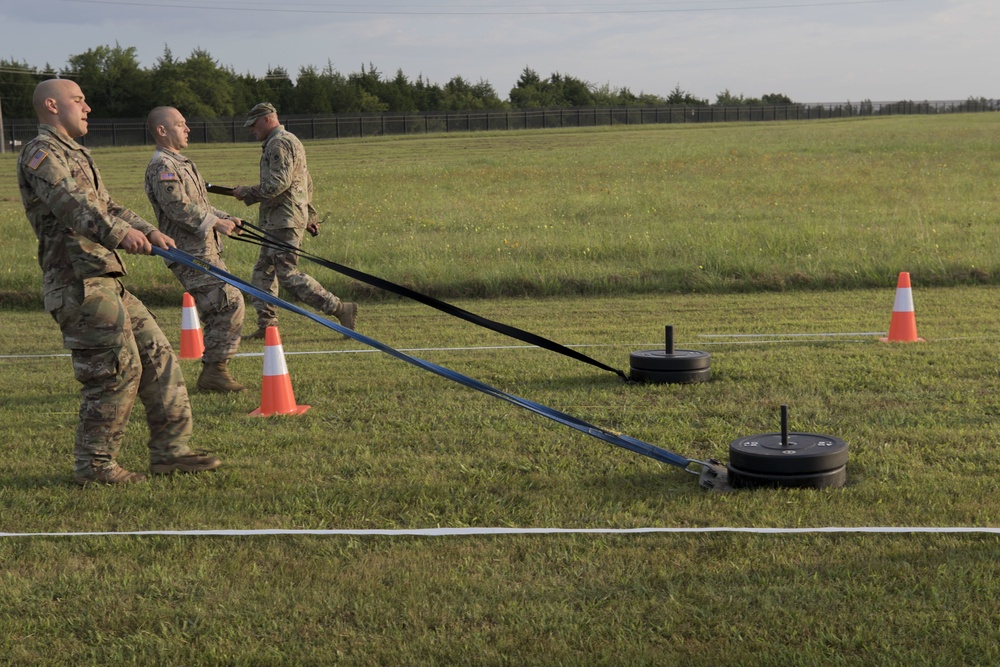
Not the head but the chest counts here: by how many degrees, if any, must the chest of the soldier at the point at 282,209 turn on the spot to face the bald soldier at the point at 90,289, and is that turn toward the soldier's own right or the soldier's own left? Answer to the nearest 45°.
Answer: approximately 90° to the soldier's own left

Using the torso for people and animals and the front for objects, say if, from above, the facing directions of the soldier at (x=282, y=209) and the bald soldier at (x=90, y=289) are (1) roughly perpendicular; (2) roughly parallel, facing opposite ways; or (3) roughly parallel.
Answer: roughly parallel, facing opposite ways

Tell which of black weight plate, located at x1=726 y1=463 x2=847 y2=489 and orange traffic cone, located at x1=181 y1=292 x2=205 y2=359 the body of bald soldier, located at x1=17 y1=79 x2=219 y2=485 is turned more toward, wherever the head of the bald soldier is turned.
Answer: the black weight plate

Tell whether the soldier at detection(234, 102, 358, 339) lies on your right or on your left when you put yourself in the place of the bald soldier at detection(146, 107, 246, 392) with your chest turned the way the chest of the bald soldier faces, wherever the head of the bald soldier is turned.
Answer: on your left

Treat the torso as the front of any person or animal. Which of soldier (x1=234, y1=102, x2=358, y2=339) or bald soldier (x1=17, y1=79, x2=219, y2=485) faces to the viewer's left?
the soldier

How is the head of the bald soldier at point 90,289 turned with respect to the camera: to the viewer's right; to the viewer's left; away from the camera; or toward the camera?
to the viewer's right

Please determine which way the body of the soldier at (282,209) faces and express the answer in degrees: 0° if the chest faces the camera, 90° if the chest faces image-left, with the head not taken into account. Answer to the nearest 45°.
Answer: approximately 90°

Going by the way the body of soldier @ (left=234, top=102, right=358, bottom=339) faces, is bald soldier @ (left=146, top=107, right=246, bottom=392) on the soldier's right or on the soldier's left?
on the soldier's left

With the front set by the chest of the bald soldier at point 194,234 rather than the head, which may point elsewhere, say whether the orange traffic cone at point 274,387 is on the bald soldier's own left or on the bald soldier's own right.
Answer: on the bald soldier's own right

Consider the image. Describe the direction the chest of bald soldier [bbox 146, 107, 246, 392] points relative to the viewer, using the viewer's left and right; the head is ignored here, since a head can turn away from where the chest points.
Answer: facing to the right of the viewer

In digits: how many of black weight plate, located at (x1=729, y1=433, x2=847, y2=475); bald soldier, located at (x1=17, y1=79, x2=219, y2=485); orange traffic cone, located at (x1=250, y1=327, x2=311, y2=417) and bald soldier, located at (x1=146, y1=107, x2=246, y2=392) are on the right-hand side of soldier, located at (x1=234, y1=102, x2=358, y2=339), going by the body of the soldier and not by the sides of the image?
0

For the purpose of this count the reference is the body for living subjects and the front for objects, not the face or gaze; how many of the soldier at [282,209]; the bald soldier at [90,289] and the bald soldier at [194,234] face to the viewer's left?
1

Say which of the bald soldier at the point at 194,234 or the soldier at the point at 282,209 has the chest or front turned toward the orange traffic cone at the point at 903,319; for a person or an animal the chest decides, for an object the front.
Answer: the bald soldier

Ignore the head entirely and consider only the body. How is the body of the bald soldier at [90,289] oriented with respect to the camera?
to the viewer's right

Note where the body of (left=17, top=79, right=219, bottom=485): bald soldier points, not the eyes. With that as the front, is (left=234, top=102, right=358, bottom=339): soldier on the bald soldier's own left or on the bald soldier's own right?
on the bald soldier's own left

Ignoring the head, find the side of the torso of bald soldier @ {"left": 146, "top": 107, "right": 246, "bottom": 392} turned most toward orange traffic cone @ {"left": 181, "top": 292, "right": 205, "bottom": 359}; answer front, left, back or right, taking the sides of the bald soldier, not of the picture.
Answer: left

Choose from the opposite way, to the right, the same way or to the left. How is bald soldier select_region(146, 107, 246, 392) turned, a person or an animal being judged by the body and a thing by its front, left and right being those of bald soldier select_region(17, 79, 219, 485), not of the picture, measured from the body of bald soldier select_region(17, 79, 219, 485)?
the same way
